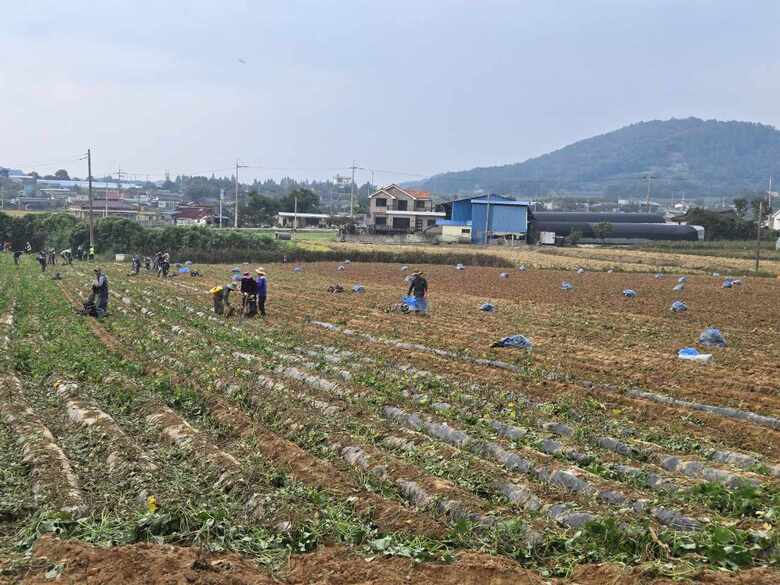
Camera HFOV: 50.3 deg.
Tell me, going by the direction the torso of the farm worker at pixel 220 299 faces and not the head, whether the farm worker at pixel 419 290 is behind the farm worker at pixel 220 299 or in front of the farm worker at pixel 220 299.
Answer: in front

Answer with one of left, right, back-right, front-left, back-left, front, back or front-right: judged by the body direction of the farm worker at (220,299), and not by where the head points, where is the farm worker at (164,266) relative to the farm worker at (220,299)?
left

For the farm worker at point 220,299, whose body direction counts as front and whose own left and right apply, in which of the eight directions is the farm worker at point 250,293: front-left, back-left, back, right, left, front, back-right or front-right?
front-right

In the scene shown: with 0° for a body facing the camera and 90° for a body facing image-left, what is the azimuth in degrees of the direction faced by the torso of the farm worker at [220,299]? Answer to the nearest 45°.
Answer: approximately 270°

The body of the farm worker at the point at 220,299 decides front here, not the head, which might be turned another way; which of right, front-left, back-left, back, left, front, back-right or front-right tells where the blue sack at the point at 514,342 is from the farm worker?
front-right

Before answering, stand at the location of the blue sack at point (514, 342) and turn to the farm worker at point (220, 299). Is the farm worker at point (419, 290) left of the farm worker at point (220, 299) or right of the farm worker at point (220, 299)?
right

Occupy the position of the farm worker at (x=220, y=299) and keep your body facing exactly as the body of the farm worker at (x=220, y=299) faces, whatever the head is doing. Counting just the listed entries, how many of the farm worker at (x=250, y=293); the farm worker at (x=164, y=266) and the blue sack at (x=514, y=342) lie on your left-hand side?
1
